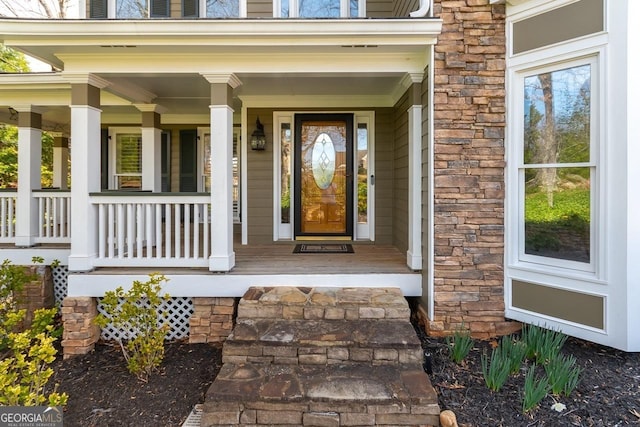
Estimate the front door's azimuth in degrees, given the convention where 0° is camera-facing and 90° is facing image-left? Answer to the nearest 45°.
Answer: approximately 0°

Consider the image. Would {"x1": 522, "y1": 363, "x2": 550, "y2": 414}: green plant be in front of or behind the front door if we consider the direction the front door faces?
in front

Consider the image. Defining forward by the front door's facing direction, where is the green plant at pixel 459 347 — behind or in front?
in front

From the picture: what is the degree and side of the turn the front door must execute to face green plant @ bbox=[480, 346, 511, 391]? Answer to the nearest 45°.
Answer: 0° — it already faces it
